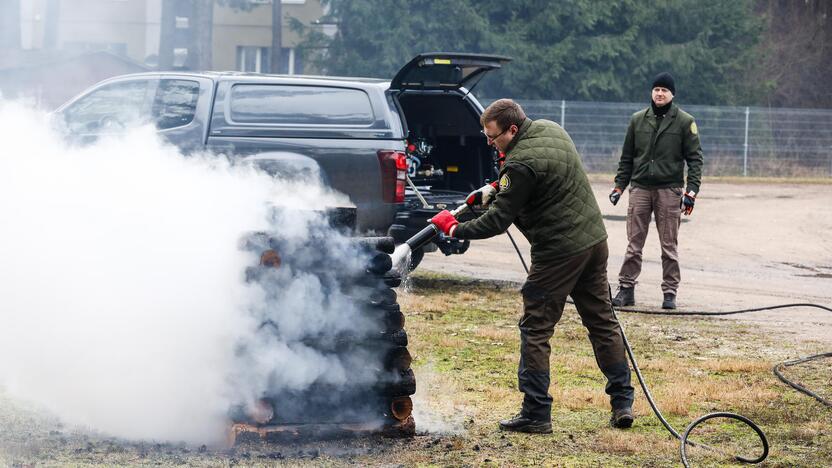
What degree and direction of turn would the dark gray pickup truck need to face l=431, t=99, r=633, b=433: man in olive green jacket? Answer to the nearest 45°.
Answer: approximately 135° to its left

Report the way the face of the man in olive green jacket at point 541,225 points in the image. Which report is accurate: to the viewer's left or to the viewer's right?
to the viewer's left

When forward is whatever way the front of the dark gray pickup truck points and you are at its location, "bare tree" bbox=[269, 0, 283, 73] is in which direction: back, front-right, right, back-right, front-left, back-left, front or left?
front-right

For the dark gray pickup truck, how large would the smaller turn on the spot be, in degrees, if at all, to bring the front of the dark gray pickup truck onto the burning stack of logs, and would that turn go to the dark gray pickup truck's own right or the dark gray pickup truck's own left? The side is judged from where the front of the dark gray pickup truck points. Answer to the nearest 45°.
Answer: approximately 135° to the dark gray pickup truck's own left

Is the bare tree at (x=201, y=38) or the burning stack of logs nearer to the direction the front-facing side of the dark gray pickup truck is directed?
the bare tree

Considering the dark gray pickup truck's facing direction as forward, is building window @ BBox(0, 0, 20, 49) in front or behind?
in front

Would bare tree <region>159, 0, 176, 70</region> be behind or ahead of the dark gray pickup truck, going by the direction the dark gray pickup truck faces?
ahead

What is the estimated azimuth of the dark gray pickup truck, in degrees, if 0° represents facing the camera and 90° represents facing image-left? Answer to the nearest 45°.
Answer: approximately 135°
